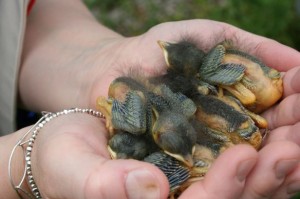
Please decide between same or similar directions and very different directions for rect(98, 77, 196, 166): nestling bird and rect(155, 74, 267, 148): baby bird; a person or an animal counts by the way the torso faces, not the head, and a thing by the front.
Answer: very different directions
